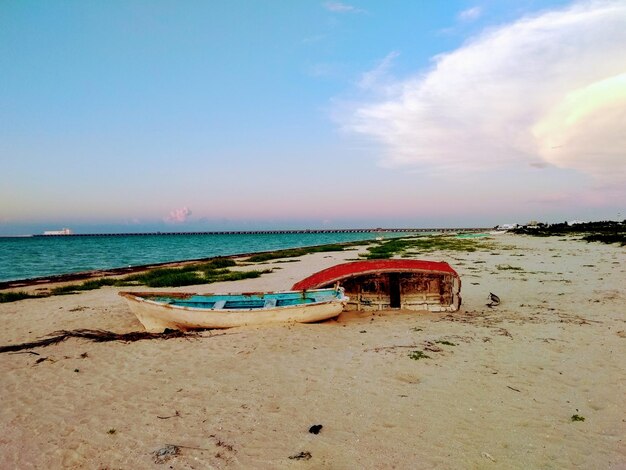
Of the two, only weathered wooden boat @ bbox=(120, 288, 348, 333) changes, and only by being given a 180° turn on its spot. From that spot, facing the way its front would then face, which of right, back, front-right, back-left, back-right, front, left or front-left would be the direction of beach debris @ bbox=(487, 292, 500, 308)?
front

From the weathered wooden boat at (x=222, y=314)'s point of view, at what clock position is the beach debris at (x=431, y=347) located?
The beach debris is roughly at 7 o'clock from the weathered wooden boat.

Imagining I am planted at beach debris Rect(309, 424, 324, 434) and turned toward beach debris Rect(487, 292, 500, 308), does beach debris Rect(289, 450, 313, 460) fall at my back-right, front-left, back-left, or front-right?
back-right

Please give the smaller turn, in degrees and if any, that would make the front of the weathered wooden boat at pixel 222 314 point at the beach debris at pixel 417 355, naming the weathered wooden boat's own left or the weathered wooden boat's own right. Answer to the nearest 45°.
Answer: approximately 135° to the weathered wooden boat's own left

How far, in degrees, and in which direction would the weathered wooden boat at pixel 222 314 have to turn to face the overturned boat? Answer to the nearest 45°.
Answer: approximately 180°

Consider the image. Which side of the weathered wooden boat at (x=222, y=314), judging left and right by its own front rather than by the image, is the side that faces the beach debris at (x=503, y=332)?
back

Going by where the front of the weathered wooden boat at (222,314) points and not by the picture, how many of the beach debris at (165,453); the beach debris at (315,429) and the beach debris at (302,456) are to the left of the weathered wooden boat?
3

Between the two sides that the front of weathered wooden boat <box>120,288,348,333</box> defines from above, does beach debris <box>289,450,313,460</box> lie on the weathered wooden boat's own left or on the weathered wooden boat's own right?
on the weathered wooden boat's own left

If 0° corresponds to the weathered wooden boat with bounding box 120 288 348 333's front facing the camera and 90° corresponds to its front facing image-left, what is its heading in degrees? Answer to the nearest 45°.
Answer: approximately 90°
